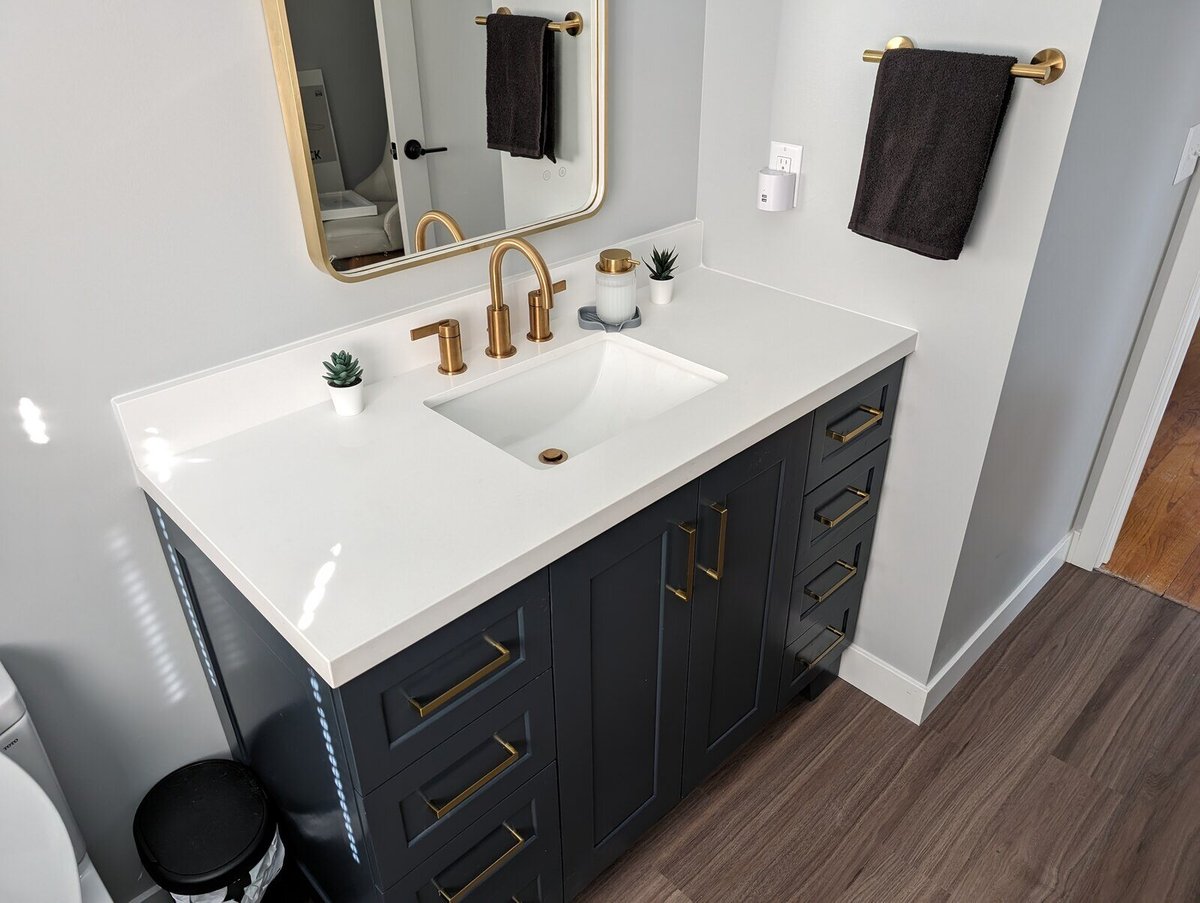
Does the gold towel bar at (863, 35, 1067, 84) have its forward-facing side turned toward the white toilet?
yes

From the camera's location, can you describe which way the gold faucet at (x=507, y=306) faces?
facing the viewer and to the right of the viewer

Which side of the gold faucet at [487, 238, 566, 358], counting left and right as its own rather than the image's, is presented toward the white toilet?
right

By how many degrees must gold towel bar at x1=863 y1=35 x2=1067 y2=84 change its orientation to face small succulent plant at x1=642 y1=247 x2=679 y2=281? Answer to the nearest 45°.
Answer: approximately 45° to its right

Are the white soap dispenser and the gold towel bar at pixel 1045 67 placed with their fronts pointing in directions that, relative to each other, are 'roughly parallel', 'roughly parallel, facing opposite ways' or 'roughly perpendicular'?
roughly perpendicular

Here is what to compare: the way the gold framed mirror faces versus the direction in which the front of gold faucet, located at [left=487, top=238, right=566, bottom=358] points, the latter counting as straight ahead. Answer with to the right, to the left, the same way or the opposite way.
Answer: the same way

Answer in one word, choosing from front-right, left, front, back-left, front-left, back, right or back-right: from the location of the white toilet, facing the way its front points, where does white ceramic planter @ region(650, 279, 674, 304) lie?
front-left

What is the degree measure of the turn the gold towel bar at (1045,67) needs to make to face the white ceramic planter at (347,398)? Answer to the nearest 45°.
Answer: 0° — it already faces it

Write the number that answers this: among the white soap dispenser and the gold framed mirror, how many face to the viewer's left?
0
